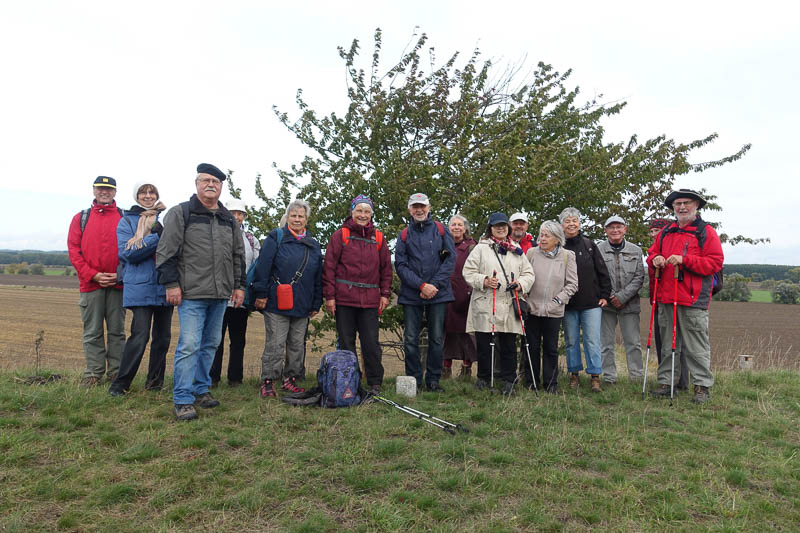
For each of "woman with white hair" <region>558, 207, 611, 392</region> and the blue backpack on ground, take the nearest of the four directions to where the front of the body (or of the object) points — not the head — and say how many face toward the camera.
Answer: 2

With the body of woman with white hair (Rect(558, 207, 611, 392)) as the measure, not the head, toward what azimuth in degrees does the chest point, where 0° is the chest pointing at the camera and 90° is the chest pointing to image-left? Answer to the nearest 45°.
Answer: approximately 0°

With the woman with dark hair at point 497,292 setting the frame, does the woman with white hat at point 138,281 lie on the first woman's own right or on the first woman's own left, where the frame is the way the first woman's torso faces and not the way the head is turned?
on the first woman's own right

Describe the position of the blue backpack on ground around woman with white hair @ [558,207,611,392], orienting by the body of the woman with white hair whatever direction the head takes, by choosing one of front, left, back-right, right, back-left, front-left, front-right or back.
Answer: front-right

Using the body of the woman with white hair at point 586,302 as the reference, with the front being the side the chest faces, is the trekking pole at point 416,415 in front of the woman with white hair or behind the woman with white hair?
in front

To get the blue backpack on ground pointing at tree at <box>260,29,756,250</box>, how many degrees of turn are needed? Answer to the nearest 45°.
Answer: approximately 135° to its left

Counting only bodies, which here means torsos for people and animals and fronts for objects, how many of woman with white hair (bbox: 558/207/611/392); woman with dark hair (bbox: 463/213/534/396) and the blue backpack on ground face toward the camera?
3

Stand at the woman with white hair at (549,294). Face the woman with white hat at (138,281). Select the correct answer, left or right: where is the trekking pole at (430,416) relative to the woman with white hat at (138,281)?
left

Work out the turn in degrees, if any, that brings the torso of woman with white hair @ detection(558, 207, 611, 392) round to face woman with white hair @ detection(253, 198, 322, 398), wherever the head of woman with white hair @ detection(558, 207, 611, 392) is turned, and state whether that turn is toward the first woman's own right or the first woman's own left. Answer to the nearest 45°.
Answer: approximately 45° to the first woman's own right
